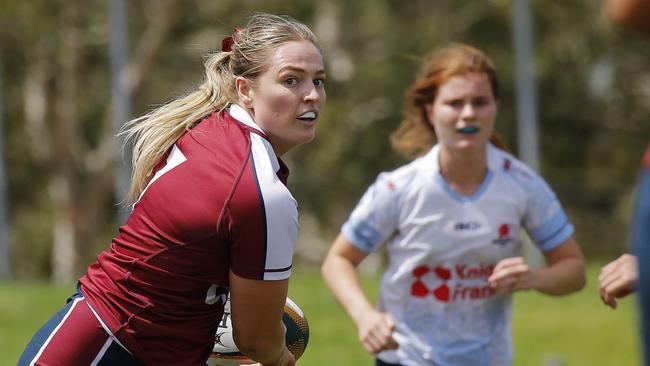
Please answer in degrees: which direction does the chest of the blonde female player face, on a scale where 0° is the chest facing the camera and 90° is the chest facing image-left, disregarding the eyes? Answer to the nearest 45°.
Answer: approximately 270°

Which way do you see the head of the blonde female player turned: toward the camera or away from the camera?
toward the camera
